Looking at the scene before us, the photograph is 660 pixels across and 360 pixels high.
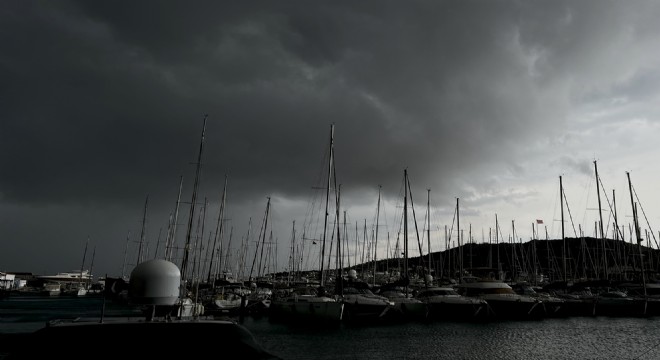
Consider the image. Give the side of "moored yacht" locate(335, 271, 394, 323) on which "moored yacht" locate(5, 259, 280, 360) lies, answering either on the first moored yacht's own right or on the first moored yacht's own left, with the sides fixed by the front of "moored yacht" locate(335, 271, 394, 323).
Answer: on the first moored yacht's own right

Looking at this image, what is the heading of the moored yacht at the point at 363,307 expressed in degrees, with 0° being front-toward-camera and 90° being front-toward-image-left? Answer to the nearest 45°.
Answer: approximately 315°

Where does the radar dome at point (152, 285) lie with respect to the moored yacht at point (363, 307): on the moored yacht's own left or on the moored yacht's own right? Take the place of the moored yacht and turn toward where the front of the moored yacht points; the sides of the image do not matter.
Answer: on the moored yacht's own right
